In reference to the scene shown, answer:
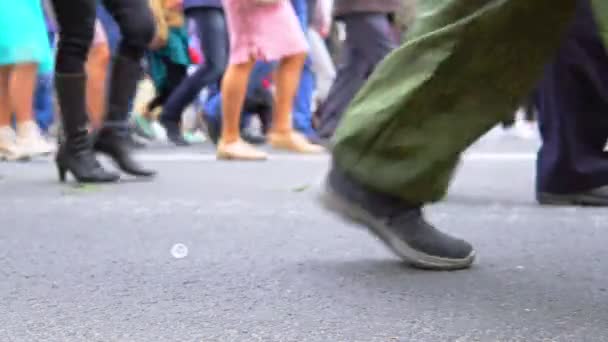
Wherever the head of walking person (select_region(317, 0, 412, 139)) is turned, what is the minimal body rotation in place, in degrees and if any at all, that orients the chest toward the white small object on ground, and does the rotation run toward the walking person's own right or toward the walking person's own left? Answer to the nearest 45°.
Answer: approximately 90° to the walking person's own right

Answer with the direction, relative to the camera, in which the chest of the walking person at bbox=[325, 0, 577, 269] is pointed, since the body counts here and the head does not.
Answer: to the viewer's right

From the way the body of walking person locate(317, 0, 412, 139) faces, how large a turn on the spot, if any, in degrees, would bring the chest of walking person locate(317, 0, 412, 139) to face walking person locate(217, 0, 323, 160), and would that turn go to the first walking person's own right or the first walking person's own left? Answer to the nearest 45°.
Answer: approximately 135° to the first walking person's own right

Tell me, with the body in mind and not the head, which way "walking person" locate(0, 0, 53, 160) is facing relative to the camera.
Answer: to the viewer's right

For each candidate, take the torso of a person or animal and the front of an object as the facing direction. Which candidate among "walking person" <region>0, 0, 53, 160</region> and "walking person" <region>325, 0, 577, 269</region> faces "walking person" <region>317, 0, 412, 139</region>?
"walking person" <region>0, 0, 53, 160</region>

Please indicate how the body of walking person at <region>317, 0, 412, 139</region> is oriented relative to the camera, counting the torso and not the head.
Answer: to the viewer's right

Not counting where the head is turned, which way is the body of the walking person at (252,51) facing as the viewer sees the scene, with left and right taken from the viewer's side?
facing to the right of the viewer

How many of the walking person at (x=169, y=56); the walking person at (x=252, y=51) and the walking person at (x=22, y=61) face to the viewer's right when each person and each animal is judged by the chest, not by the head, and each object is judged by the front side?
3

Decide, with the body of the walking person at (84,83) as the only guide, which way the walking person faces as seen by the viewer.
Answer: to the viewer's right

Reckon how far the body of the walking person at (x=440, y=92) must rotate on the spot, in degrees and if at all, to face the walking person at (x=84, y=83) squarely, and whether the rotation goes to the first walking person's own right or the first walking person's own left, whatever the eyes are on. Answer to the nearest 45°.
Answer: approximately 135° to the first walking person's own left
